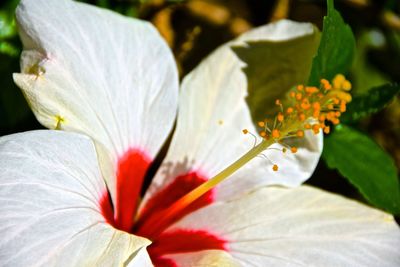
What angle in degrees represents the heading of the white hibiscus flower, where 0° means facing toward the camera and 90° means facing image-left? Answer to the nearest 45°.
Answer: approximately 315°

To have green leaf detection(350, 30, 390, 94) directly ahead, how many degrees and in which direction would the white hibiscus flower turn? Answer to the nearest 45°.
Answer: approximately 90° to its left

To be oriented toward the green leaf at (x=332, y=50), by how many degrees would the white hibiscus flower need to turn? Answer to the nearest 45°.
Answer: approximately 90° to its left
